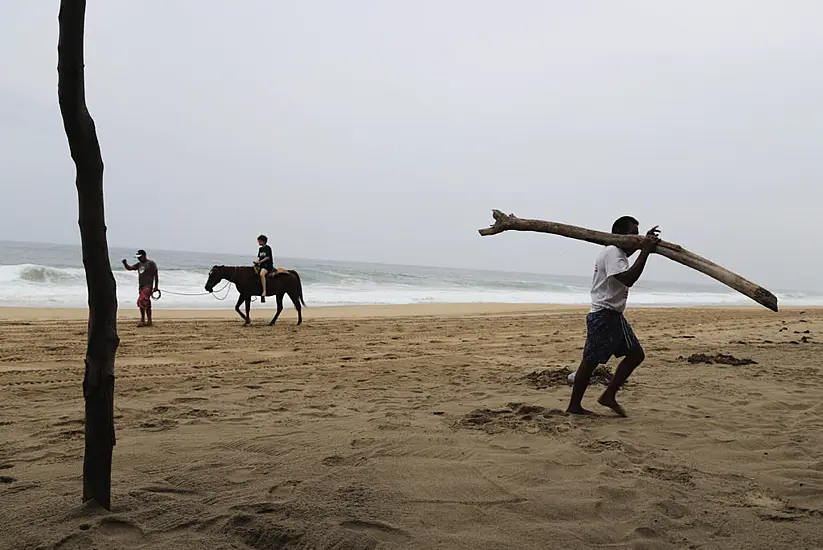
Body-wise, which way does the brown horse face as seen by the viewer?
to the viewer's left

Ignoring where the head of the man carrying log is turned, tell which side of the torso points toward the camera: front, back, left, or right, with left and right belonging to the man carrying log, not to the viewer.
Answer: right

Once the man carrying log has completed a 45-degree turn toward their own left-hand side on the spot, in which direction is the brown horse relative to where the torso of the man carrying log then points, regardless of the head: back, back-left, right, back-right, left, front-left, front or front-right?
left

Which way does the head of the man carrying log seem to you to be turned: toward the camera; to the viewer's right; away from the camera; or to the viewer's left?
to the viewer's right

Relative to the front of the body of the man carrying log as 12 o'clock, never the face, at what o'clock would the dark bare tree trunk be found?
The dark bare tree trunk is roughly at 4 o'clock from the man carrying log.

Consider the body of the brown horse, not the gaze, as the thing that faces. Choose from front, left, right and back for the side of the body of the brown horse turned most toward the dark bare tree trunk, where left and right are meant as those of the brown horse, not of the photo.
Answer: left
